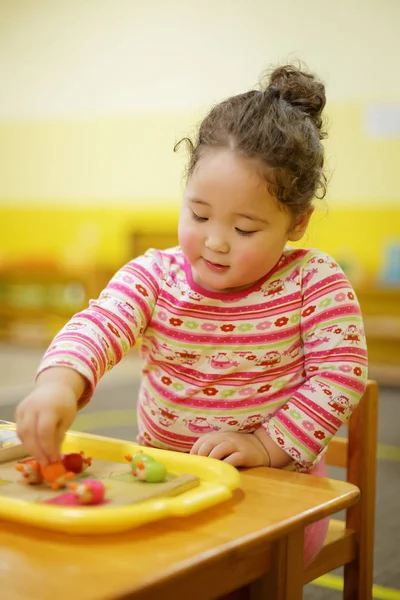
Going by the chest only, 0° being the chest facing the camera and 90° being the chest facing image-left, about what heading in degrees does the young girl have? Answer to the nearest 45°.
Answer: approximately 45°

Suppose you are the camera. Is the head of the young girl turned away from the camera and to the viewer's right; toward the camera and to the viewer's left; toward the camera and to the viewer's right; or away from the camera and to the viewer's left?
toward the camera and to the viewer's left
